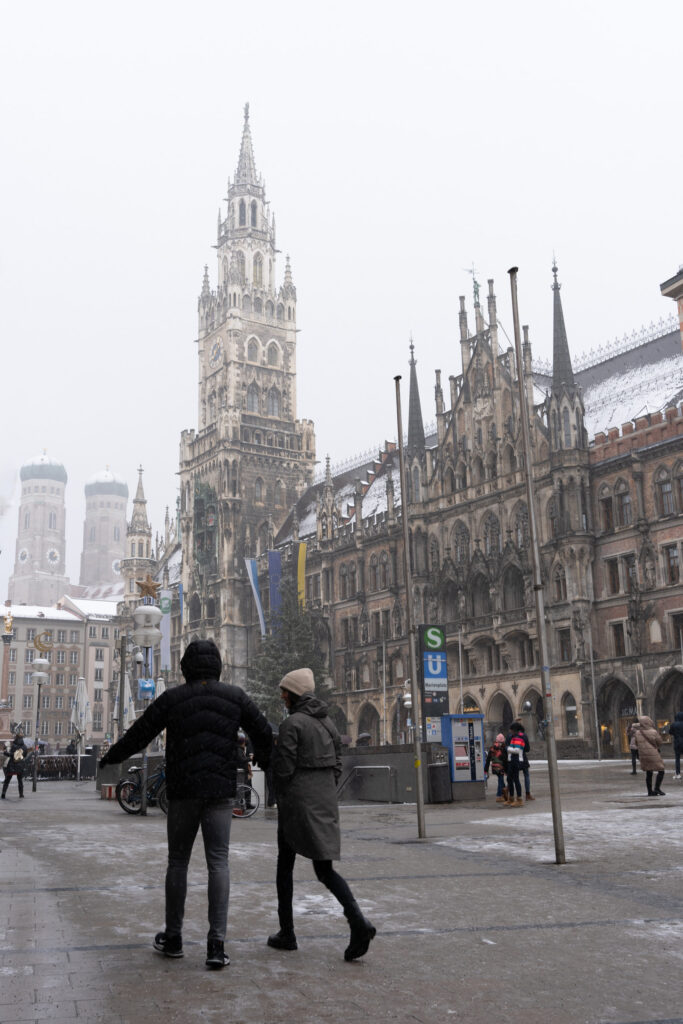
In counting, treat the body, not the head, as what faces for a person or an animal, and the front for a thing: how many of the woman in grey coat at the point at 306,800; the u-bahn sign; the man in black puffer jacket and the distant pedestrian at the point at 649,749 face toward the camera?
1

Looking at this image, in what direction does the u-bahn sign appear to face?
toward the camera

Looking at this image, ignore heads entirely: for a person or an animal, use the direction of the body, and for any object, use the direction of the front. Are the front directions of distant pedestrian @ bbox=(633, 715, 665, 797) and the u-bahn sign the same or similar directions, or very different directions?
very different directions

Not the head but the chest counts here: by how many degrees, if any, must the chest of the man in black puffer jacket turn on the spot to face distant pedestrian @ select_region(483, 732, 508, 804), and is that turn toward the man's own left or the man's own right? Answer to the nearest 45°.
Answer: approximately 45° to the man's own right

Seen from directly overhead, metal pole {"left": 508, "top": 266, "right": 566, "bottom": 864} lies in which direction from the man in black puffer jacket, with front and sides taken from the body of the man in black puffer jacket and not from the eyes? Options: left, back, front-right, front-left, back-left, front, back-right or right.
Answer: front-right

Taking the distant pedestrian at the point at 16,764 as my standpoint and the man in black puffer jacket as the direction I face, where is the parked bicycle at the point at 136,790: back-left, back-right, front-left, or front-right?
front-left

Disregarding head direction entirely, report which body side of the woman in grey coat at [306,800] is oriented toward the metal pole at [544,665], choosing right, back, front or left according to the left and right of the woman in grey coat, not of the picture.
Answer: right

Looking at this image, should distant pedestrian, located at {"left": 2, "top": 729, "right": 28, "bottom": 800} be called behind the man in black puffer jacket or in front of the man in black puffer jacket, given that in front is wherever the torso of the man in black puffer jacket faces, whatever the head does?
in front

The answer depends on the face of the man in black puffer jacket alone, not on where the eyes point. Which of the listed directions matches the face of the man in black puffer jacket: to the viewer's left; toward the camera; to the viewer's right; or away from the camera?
away from the camera

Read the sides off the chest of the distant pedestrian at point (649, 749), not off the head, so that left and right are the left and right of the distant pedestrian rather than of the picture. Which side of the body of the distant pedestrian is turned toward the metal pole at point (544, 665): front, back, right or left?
back

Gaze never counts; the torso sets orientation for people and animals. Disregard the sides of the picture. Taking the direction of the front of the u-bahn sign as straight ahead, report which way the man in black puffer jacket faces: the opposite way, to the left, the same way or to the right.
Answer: the opposite way

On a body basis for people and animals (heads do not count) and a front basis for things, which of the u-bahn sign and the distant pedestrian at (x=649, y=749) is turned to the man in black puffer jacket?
the u-bahn sign

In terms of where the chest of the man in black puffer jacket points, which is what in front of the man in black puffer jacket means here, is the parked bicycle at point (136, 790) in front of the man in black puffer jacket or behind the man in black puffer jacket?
in front

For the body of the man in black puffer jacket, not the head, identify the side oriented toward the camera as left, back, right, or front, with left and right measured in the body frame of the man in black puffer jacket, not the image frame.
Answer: back

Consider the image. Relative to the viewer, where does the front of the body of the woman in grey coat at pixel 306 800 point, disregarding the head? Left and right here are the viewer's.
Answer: facing away from the viewer and to the left of the viewer

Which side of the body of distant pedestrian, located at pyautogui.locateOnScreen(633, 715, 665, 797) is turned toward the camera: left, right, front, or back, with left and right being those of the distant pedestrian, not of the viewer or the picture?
back

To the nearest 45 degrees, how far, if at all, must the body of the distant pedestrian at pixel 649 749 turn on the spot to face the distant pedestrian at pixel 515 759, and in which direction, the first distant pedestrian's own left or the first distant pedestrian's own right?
approximately 90° to the first distant pedestrian's own left

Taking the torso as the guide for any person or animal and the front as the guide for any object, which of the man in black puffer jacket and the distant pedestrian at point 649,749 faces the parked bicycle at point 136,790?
the man in black puffer jacket
